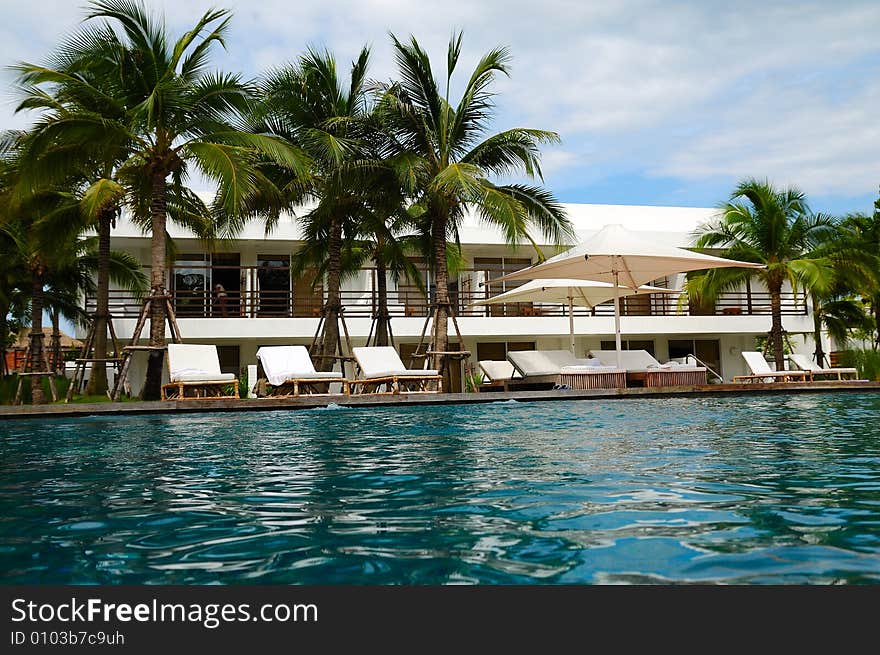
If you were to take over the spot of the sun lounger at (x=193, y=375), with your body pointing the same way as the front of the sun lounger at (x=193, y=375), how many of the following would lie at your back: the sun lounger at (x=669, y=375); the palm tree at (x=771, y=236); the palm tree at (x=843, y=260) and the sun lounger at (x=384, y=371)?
0

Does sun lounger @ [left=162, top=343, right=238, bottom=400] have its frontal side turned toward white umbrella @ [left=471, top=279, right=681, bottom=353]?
no

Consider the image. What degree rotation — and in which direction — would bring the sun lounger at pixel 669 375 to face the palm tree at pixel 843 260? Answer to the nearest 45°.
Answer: approximately 45° to its left

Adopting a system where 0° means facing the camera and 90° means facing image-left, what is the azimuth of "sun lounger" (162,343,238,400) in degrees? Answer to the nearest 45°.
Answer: approximately 315°

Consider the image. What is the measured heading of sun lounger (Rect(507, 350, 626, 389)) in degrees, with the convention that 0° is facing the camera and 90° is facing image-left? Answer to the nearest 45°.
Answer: approximately 270°

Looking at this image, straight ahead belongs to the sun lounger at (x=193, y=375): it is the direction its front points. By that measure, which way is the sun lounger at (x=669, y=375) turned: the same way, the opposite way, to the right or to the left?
the same way

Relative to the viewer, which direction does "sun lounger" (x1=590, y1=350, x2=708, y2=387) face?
to the viewer's right

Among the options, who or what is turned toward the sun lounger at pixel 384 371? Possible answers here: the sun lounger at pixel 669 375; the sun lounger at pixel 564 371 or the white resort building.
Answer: the white resort building

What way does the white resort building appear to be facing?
toward the camera

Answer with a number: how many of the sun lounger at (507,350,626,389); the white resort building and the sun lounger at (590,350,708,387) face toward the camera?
1

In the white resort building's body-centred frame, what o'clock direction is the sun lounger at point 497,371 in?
The sun lounger is roughly at 12 o'clock from the white resort building.
